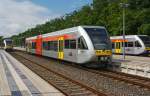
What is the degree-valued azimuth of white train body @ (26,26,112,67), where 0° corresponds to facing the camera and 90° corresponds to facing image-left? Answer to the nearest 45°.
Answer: approximately 315°
